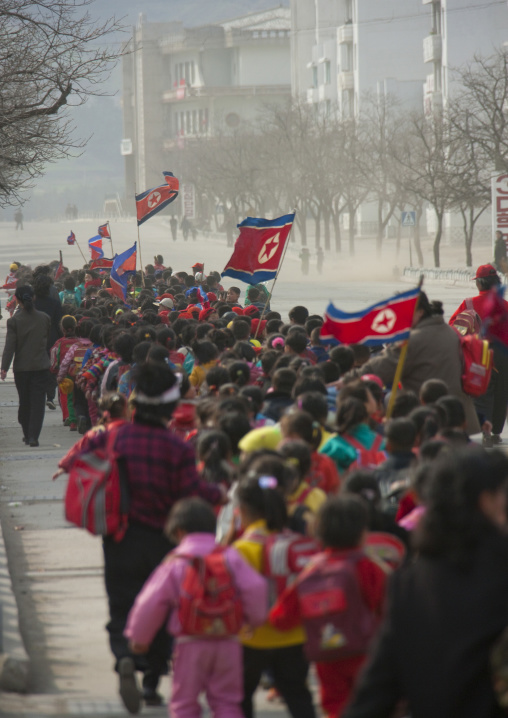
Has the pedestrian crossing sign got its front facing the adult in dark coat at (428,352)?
yes

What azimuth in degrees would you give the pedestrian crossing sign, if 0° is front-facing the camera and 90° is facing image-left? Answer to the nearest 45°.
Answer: approximately 0°

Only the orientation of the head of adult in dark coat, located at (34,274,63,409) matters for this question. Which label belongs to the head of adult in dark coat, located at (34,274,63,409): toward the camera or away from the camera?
away from the camera

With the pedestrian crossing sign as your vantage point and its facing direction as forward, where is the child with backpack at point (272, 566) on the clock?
The child with backpack is roughly at 12 o'clock from the pedestrian crossing sign.

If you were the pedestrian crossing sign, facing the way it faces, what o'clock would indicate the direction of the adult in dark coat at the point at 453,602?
The adult in dark coat is roughly at 12 o'clock from the pedestrian crossing sign.

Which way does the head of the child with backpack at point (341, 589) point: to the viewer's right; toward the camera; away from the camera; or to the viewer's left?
away from the camera

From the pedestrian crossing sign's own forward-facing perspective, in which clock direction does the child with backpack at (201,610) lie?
The child with backpack is roughly at 12 o'clock from the pedestrian crossing sign.
